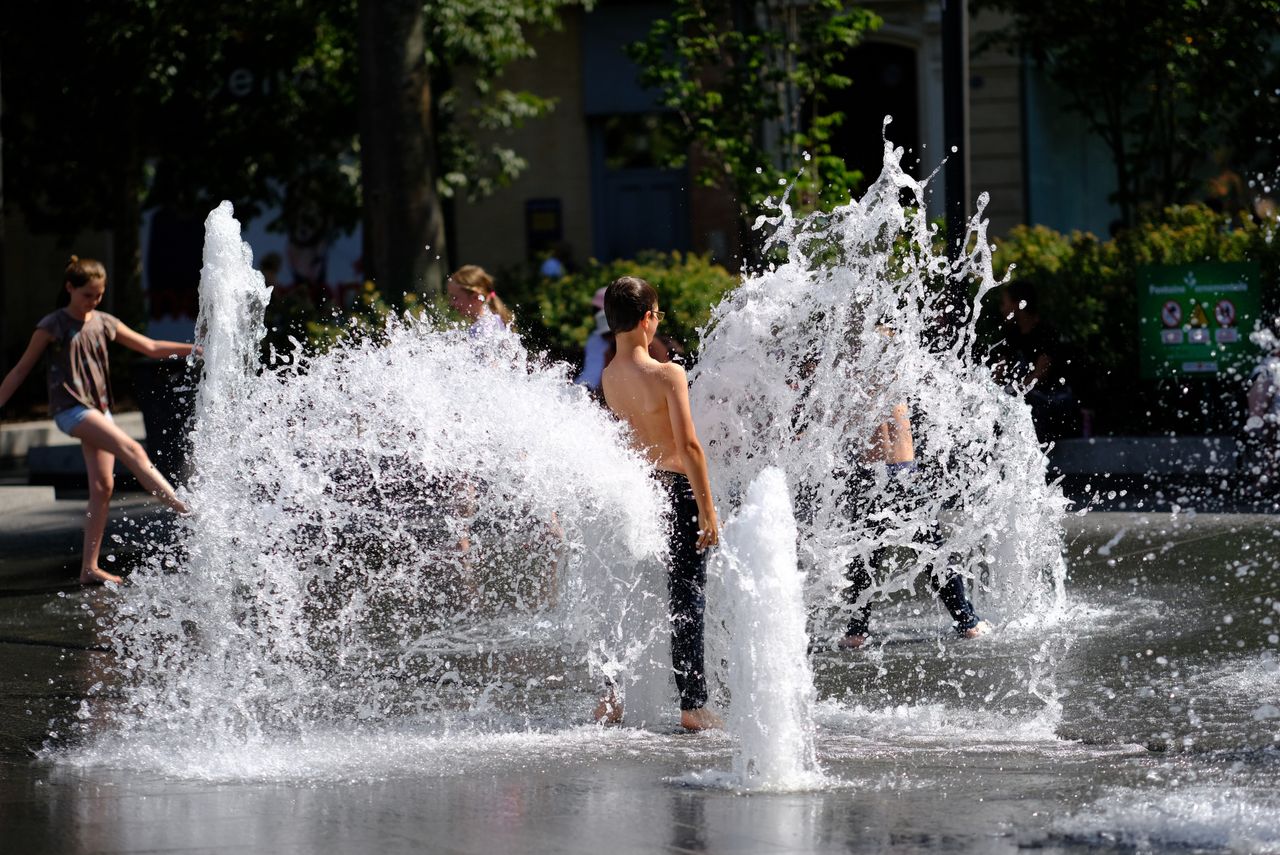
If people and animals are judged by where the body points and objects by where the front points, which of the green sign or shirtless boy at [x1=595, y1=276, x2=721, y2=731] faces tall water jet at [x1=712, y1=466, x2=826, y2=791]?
the green sign

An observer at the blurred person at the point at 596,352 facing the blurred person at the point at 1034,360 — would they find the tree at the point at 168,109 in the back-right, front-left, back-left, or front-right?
back-left

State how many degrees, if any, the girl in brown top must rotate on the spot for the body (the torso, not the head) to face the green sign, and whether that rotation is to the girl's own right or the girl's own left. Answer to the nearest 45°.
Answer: approximately 45° to the girl's own left

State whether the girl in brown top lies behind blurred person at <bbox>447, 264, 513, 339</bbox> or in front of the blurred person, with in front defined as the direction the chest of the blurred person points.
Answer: in front

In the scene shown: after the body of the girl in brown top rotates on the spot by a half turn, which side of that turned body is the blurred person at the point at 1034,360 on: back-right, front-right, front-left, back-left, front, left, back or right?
back-right

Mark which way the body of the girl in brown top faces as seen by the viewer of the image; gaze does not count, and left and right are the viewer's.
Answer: facing the viewer and to the right of the viewer

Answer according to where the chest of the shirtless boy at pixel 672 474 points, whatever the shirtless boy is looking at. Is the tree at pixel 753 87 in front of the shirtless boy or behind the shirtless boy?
in front

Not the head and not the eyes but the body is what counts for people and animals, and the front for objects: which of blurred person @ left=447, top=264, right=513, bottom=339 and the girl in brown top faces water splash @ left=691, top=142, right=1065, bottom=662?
the girl in brown top

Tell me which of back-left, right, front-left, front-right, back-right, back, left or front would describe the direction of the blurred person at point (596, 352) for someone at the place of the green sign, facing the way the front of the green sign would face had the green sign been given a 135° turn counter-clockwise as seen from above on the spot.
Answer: back

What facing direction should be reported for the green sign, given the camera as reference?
facing the viewer

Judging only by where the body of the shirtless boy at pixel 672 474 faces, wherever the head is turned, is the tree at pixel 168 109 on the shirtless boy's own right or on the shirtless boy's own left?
on the shirtless boy's own left
